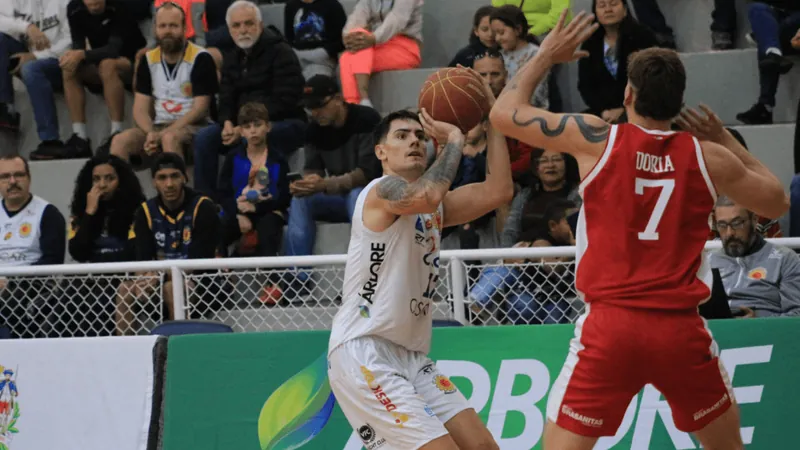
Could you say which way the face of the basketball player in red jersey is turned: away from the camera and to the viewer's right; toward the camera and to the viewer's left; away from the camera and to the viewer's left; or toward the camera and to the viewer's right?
away from the camera and to the viewer's left

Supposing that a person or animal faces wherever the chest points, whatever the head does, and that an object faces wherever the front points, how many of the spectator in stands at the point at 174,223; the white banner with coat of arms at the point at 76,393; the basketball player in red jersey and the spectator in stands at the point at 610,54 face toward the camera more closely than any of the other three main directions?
3

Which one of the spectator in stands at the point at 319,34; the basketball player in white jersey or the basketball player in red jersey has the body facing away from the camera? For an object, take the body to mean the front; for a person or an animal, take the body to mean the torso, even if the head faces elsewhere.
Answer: the basketball player in red jersey

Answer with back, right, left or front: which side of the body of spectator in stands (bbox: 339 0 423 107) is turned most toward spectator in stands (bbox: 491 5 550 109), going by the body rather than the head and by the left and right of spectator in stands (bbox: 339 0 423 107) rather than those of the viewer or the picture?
left

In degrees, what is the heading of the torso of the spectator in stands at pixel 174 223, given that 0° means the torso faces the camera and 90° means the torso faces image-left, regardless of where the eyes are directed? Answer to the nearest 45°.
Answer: approximately 0°

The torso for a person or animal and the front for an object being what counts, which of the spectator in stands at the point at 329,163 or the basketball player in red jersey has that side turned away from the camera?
the basketball player in red jersey

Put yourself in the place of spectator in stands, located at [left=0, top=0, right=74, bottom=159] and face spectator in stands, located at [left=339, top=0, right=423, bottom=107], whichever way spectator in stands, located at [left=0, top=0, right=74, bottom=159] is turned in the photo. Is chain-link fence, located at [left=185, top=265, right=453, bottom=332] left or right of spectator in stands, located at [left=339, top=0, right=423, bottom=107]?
right

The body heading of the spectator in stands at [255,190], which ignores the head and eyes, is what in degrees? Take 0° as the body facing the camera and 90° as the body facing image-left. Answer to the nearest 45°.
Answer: approximately 0°
